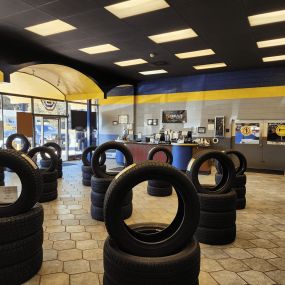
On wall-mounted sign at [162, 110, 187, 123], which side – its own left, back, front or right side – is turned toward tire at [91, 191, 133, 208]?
front

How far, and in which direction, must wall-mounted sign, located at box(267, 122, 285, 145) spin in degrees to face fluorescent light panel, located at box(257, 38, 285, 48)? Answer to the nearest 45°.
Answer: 0° — it already faces it

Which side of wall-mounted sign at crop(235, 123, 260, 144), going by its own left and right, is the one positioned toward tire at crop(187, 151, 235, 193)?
front

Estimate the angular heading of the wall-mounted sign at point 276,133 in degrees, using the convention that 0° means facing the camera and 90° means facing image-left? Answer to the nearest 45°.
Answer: approximately 0°

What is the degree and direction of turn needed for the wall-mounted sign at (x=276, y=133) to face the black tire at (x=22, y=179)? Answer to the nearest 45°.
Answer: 0° — it already faces it

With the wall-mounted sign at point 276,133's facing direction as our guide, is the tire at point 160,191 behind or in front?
in front

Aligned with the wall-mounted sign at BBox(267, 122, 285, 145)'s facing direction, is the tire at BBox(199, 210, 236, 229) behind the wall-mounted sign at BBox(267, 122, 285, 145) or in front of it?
in front

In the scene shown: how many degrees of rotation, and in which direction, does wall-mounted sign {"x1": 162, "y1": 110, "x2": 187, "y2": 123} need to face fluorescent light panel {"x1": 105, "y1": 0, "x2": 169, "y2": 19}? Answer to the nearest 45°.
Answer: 0° — it already faces it

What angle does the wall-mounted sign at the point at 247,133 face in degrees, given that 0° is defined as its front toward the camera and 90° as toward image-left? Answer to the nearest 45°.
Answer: approximately 0°
